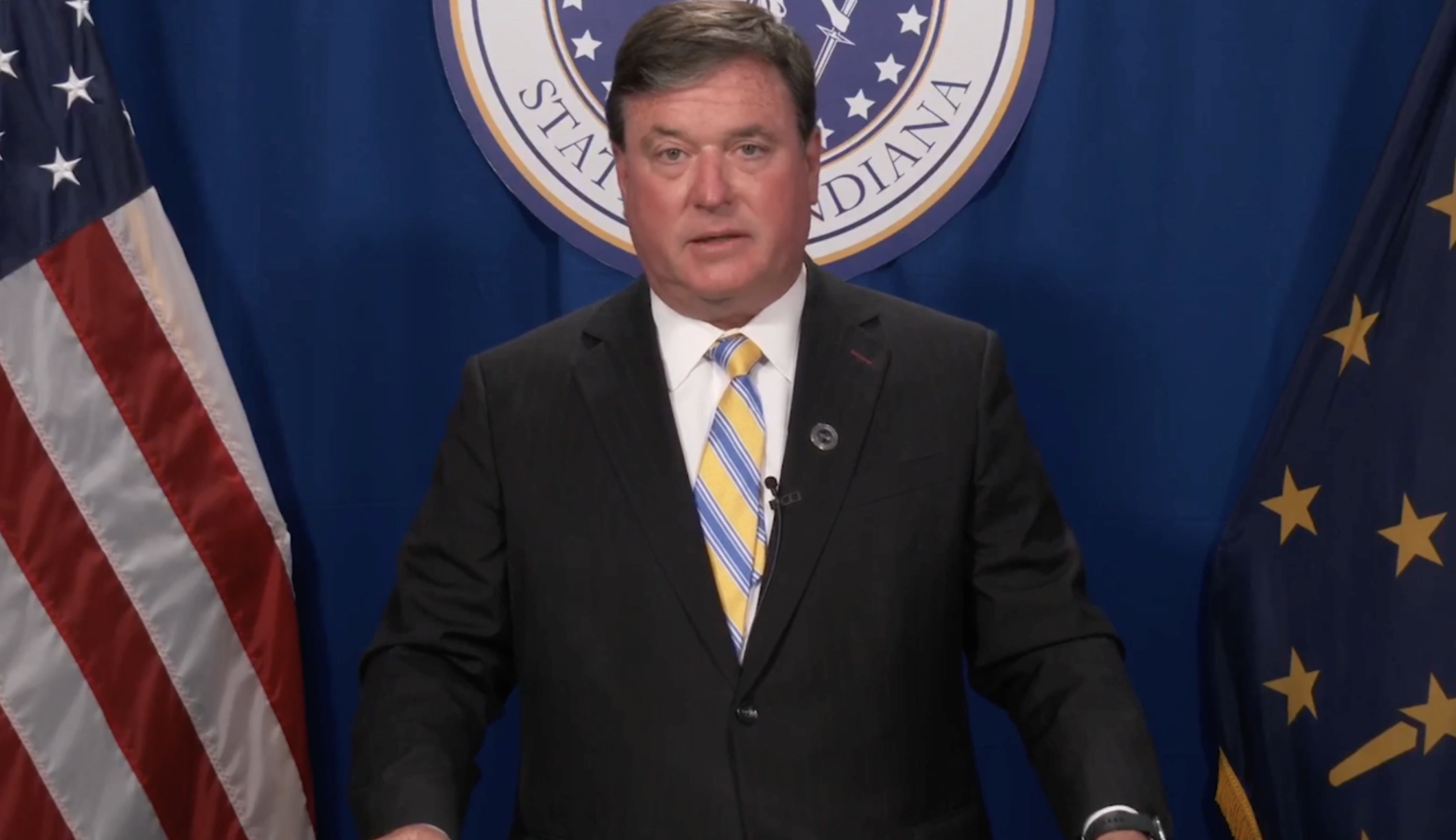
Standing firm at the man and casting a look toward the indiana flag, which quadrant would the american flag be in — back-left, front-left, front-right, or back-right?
back-left

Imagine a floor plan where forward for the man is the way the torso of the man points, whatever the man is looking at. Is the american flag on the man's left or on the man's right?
on the man's right

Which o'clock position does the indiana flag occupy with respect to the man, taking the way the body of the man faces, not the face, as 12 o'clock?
The indiana flag is roughly at 8 o'clock from the man.

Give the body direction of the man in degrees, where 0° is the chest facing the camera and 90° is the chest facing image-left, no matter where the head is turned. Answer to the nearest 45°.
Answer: approximately 0°
